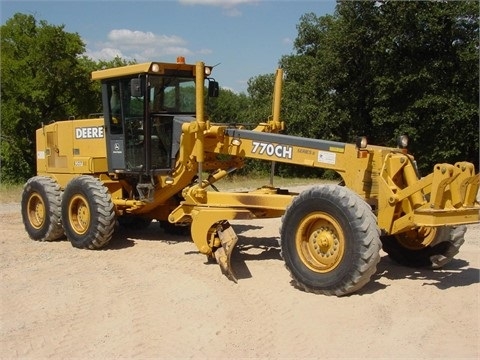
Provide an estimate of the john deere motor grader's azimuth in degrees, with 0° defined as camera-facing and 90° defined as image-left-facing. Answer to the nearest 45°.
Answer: approximately 315°

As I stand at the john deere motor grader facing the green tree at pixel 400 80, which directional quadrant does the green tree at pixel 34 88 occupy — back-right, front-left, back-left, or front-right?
front-left

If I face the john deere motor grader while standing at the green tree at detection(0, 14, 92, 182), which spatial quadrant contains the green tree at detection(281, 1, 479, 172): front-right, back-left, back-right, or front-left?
front-left

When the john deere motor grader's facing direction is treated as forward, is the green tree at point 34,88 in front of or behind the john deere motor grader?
behind

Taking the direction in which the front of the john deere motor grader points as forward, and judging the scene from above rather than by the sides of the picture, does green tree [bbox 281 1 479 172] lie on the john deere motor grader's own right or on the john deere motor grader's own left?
on the john deere motor grader's own left
